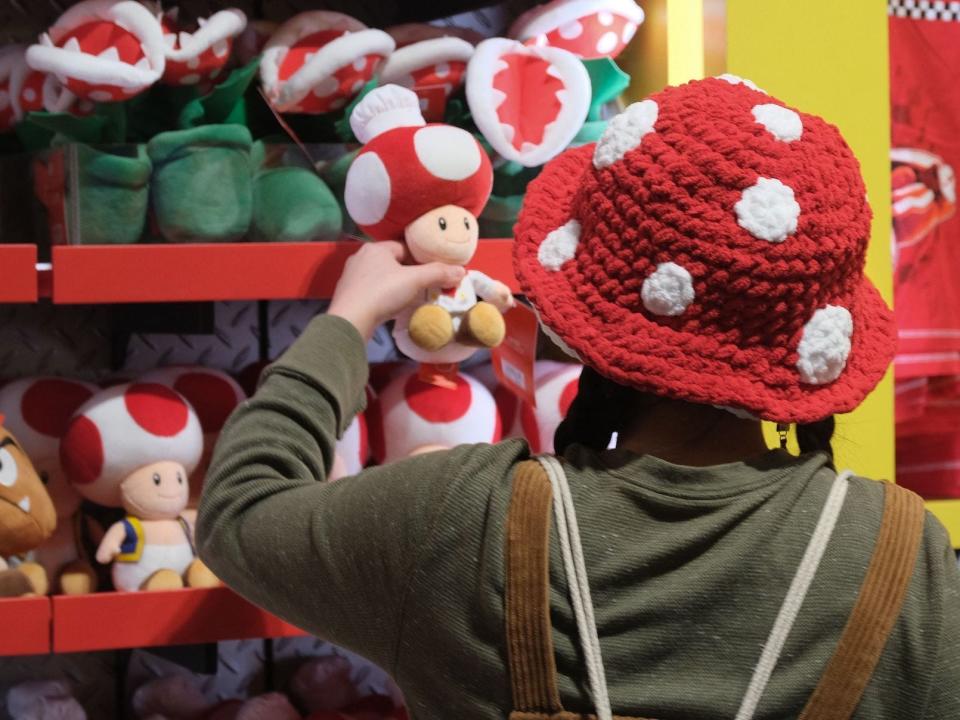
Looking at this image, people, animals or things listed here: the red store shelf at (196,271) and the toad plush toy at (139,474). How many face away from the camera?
0

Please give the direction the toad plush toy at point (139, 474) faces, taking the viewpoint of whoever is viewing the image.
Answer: facing the viewer and to the right of the viewer

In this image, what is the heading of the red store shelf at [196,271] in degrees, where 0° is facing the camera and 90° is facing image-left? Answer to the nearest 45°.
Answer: approximately 0°
